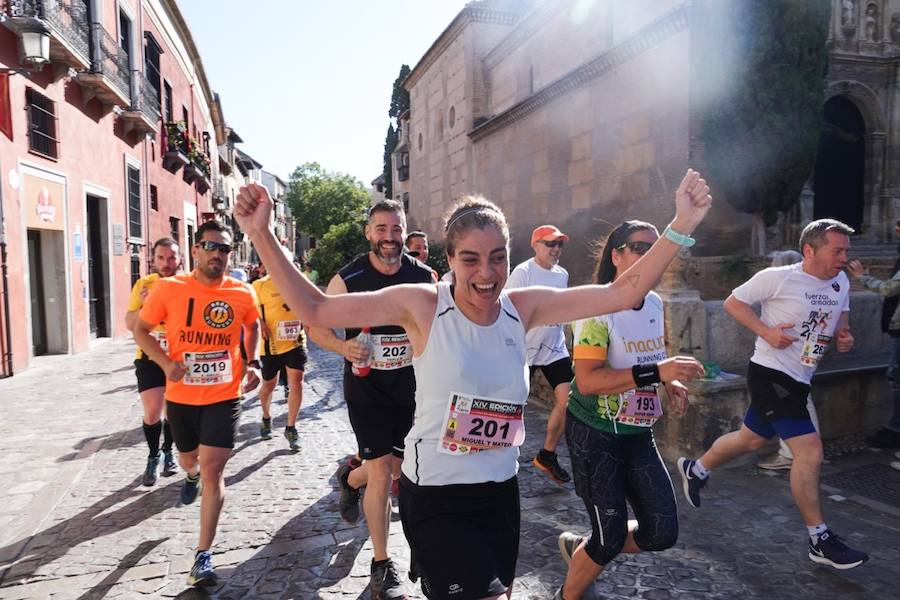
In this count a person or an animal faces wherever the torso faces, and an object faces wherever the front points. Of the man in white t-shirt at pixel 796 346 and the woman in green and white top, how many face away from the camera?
0

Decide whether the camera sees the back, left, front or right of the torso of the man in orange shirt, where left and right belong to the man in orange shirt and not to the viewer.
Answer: front

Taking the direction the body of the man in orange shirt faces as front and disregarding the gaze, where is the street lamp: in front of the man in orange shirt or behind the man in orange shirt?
behind

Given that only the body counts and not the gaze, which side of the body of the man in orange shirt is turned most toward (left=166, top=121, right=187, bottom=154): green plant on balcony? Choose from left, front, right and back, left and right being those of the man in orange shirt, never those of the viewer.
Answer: back

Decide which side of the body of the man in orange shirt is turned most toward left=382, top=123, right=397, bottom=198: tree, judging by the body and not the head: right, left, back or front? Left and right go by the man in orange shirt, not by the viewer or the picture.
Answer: back

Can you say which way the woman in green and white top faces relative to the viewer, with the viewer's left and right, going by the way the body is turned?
facing the viewer and to the right of the viewer

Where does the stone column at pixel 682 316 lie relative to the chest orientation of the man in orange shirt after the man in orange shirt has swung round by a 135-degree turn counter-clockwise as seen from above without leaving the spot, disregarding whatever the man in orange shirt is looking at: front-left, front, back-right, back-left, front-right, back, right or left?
front-right

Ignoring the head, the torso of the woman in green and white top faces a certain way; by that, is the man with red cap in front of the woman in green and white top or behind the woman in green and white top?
behind

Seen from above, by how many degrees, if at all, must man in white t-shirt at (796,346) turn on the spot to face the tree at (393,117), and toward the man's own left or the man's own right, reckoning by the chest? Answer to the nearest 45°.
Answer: approximately 180°

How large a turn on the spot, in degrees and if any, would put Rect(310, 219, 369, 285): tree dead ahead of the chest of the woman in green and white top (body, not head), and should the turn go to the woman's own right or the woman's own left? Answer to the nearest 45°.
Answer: approximately 180°
